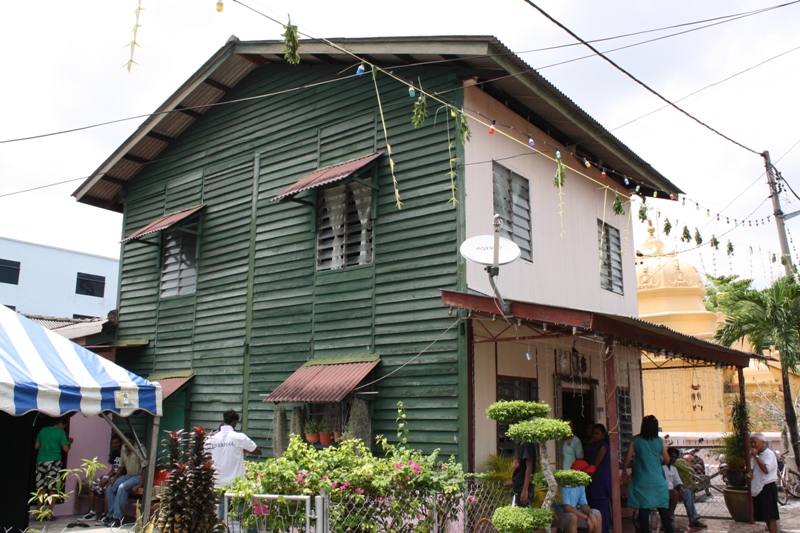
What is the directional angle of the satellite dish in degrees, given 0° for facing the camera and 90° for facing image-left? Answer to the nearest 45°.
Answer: approximately 0°

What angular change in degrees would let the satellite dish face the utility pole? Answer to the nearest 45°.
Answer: approximately 135° to its left

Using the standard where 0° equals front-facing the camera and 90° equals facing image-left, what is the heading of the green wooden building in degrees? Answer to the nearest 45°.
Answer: approximately 315°

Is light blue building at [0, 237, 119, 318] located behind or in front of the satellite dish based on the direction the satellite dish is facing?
behind

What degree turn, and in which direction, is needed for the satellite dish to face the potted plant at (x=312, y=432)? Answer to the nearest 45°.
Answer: approximately 135° to its right
